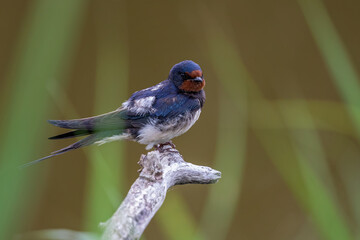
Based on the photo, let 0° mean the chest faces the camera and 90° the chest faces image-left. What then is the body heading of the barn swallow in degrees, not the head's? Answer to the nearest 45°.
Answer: approximately 270°
